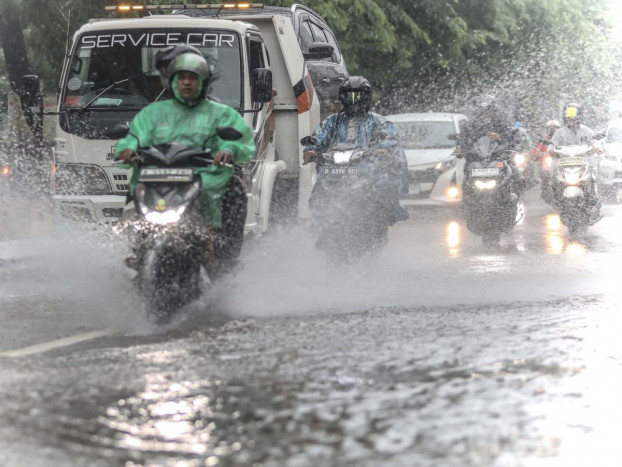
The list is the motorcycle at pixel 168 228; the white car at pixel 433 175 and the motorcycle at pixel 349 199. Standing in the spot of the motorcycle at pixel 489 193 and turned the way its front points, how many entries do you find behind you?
1

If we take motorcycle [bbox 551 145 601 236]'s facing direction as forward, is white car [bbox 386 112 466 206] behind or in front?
behind

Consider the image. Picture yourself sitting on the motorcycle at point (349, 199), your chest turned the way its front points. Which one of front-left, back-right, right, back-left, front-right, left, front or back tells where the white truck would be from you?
right

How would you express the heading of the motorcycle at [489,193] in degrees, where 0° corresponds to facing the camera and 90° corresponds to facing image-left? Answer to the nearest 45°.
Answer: approximately 0°

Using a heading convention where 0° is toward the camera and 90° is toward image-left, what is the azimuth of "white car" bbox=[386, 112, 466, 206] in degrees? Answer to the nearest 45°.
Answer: approximately 0°
